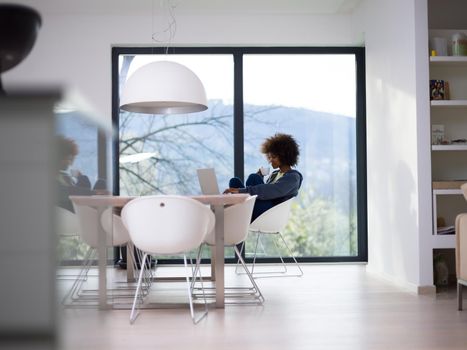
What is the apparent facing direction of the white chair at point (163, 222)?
away from the camera

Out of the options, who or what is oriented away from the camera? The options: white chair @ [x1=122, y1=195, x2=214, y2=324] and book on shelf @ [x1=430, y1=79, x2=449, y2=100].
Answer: the white chair

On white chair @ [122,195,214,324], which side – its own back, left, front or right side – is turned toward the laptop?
front

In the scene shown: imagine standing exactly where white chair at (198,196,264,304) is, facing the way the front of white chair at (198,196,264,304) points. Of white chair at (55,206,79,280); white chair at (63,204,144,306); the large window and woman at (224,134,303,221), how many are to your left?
2

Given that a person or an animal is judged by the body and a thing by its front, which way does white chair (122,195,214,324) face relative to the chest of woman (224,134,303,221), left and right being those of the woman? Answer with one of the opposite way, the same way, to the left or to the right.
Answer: to the right

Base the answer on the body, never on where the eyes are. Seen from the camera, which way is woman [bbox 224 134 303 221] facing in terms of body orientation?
to the viewer's left

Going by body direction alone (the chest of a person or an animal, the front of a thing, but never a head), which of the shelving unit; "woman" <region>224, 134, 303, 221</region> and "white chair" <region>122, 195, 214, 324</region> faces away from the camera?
the white chair

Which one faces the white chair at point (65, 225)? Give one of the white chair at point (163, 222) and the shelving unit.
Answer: the shelving unit

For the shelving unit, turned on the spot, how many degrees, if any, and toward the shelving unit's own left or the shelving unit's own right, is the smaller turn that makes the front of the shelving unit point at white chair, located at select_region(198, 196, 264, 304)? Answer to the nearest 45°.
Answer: approximately 45° to the shelving unit's own right

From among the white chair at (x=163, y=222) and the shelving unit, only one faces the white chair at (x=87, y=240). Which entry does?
the shelving unit
